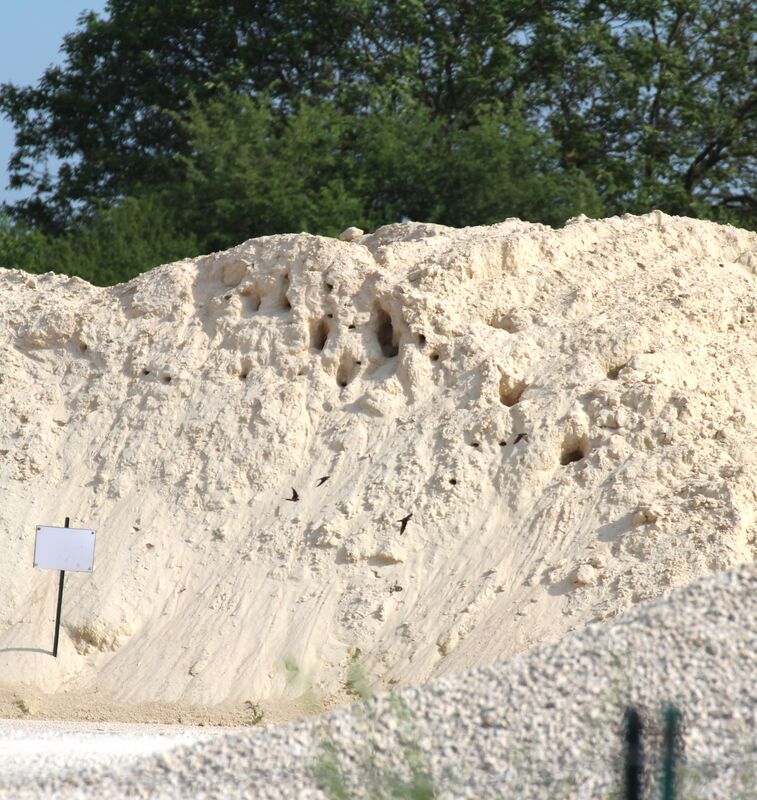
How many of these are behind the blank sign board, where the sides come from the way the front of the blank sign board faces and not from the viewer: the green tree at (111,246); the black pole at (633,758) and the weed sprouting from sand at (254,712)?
1

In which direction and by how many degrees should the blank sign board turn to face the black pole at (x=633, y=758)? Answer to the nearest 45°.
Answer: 0° — it already faces it

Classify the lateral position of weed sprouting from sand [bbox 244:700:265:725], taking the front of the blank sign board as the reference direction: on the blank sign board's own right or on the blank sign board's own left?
on the blank sign board's own left

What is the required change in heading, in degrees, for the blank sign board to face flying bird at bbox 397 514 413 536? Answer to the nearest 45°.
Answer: approximately 90° to its left

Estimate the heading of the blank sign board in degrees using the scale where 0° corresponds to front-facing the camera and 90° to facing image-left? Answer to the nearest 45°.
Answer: approximately 0°

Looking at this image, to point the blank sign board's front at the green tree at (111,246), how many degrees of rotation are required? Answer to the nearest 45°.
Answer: approximately 180°

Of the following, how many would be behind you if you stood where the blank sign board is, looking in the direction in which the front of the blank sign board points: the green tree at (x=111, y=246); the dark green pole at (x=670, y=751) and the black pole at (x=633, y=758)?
1

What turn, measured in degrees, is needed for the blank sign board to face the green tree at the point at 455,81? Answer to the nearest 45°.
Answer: approximately 135° to its left
